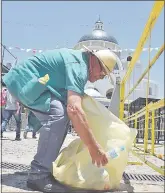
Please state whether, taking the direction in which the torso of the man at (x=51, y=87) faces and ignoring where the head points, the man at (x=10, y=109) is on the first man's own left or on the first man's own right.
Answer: on the first man's own left

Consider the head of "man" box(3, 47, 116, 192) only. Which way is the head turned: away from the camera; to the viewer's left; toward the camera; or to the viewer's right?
to the viewer's right

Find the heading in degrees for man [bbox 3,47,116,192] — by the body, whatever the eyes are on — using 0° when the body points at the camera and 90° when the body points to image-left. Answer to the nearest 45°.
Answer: approximately 270°
